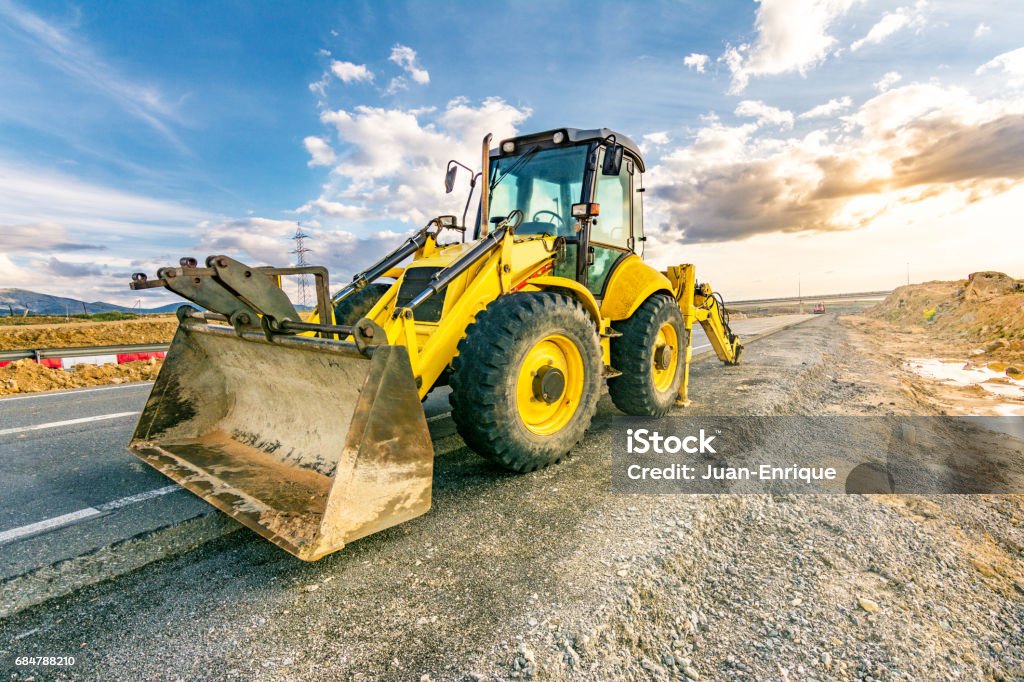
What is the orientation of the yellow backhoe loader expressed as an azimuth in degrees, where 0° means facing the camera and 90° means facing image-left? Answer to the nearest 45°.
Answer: approximately 45°

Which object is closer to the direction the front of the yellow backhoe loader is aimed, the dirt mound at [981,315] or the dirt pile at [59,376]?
the dirt pile

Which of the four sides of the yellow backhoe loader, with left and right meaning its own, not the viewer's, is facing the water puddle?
back

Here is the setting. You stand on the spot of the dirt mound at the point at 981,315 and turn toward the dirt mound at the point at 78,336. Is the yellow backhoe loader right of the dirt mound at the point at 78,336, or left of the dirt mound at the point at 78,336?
left

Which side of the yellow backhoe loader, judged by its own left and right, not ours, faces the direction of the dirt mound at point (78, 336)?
right

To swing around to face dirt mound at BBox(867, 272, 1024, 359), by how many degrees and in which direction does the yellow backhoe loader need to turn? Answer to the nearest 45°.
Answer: approximately 180°

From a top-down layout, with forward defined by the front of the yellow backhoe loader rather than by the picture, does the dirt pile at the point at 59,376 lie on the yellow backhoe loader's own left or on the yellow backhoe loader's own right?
on the yellow backhoe loader's own right

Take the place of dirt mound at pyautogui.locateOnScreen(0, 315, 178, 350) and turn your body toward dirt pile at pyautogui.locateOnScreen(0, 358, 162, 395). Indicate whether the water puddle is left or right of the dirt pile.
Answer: left
